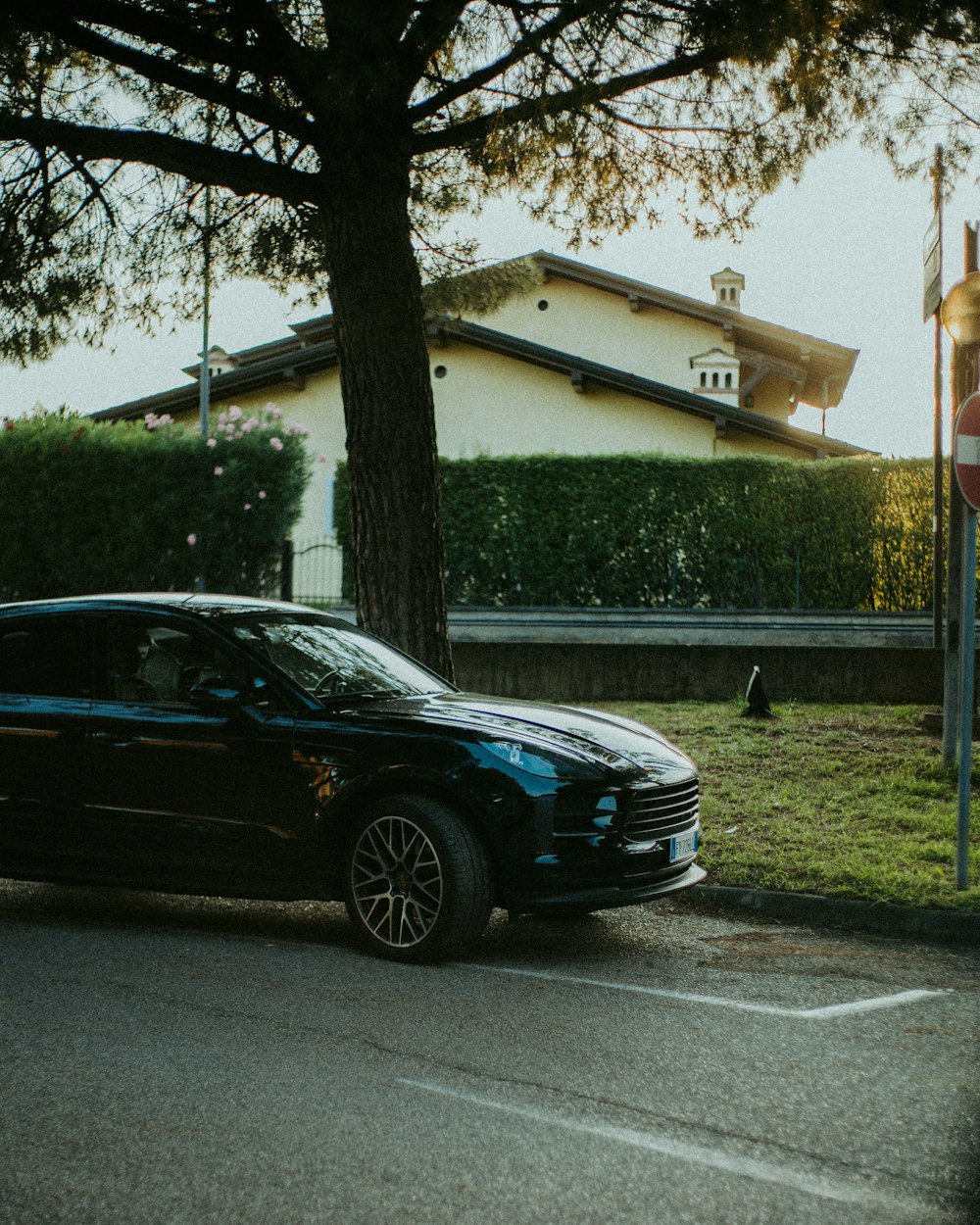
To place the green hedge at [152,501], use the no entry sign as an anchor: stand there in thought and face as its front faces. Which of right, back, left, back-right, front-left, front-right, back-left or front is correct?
back

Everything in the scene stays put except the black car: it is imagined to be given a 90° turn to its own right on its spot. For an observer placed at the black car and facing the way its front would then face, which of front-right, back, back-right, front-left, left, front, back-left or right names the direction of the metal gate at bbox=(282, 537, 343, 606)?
back-right

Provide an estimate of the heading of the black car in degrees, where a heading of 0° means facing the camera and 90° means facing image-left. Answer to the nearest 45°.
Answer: approximately 315°

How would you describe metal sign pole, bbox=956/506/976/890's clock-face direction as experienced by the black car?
The metal sign pole is roughly at 10 o'clock from the black car.

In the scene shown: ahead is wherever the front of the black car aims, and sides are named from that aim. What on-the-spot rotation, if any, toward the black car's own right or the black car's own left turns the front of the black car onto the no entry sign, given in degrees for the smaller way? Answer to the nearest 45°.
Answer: approximately 45° to the black car's own left

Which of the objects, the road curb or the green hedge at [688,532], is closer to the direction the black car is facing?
the road curb

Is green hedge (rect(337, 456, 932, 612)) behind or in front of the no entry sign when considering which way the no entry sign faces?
behind

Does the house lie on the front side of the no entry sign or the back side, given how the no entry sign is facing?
on the back side
